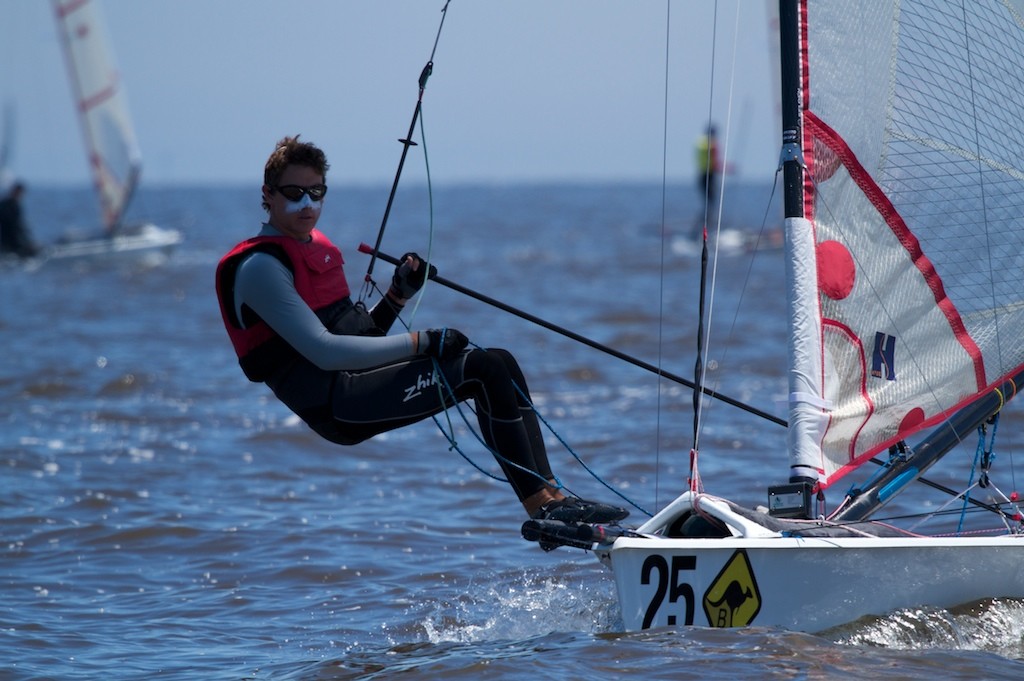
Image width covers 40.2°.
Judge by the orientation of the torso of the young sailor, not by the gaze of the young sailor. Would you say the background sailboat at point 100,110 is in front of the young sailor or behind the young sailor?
behind

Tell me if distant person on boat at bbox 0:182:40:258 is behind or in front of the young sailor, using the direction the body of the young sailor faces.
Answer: behind
